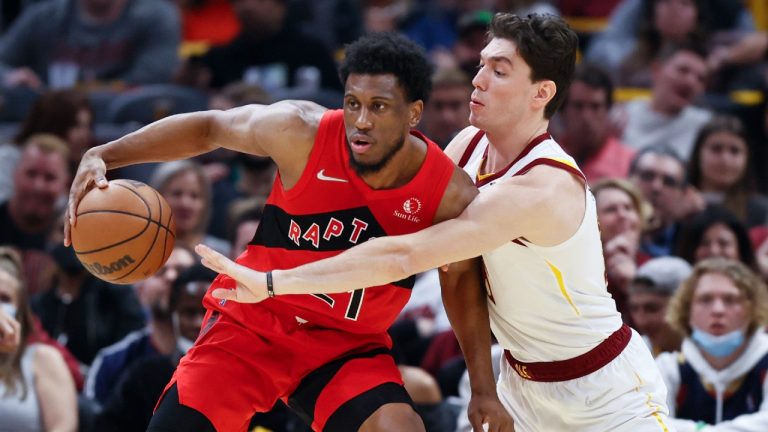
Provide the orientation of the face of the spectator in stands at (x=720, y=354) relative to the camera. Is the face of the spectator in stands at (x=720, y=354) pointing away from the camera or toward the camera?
toward the camera

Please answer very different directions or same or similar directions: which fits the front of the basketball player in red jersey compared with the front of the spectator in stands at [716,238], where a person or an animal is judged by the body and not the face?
same or similar directions

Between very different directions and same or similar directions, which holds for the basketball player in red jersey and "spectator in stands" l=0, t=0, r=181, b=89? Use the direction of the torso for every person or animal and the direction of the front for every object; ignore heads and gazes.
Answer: same or similar directions

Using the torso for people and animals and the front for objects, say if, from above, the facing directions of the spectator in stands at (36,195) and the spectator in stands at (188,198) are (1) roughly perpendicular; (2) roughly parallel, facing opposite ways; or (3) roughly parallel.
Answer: roughly parallel

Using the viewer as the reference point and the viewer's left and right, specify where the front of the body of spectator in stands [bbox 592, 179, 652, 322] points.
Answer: facing the viewer

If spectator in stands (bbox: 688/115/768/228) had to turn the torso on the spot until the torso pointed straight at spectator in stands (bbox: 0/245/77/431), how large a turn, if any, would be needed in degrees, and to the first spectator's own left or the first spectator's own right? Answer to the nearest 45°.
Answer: approximately 45° to the first spectator's own right

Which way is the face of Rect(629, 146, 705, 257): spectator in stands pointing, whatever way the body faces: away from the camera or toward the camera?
toward the camera

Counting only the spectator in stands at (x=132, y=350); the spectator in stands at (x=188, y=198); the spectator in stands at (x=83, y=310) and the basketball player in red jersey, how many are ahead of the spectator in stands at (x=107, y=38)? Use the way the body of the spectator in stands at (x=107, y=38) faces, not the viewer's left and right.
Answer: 4

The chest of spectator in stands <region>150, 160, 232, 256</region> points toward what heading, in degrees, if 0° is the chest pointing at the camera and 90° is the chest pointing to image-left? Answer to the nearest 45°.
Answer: approximately 0°

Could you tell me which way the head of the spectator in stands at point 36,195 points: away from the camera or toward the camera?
toward the camera

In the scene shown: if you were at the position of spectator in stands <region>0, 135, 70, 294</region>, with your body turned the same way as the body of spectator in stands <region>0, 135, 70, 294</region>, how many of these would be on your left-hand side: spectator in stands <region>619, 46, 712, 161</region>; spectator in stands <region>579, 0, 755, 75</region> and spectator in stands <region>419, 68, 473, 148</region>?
3

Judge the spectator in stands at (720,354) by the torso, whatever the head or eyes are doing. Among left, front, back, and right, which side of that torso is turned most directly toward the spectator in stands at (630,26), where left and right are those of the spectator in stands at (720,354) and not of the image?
back

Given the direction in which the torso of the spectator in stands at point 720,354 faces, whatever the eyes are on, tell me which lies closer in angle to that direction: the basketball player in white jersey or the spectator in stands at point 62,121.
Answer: the basketball player in white jersey

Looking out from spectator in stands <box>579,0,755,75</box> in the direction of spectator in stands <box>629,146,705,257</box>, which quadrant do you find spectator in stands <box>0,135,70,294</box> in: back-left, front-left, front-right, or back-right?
front-right
